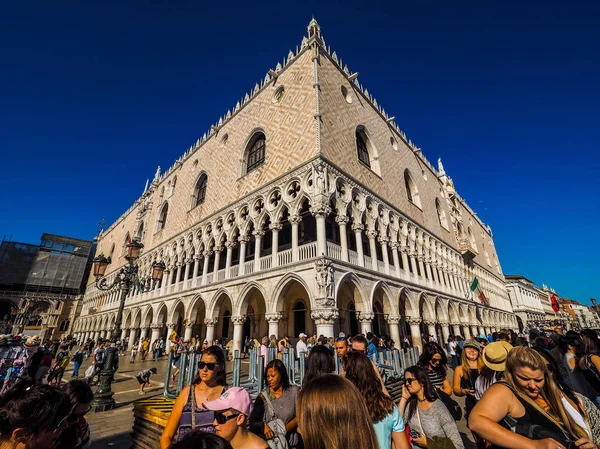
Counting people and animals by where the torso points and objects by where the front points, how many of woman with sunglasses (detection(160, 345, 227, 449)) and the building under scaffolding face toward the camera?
2

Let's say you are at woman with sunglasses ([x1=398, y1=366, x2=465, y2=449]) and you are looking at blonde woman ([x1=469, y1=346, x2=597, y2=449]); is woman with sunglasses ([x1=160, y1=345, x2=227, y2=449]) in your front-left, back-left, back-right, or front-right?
back-right

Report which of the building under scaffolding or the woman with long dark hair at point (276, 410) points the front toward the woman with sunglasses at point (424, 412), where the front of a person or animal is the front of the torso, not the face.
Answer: the building under scaffolding

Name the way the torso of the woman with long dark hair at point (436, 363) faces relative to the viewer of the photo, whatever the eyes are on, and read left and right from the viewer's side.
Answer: facing the viewer and to the left of the viewer

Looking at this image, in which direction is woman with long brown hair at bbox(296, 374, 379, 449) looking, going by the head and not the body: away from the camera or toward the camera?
away from the camera

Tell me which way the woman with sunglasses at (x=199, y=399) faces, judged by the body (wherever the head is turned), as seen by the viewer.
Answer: toward the camera

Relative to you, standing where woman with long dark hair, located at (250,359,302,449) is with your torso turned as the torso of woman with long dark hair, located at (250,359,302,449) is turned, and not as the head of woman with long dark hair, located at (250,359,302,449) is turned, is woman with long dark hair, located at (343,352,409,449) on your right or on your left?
on your left

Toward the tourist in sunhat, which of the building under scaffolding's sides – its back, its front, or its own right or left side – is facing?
front

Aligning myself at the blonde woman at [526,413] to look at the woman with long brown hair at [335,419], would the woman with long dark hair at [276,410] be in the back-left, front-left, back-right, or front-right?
front-right

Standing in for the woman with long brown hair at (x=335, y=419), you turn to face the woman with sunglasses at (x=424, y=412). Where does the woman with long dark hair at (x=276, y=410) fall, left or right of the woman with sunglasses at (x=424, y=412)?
left
